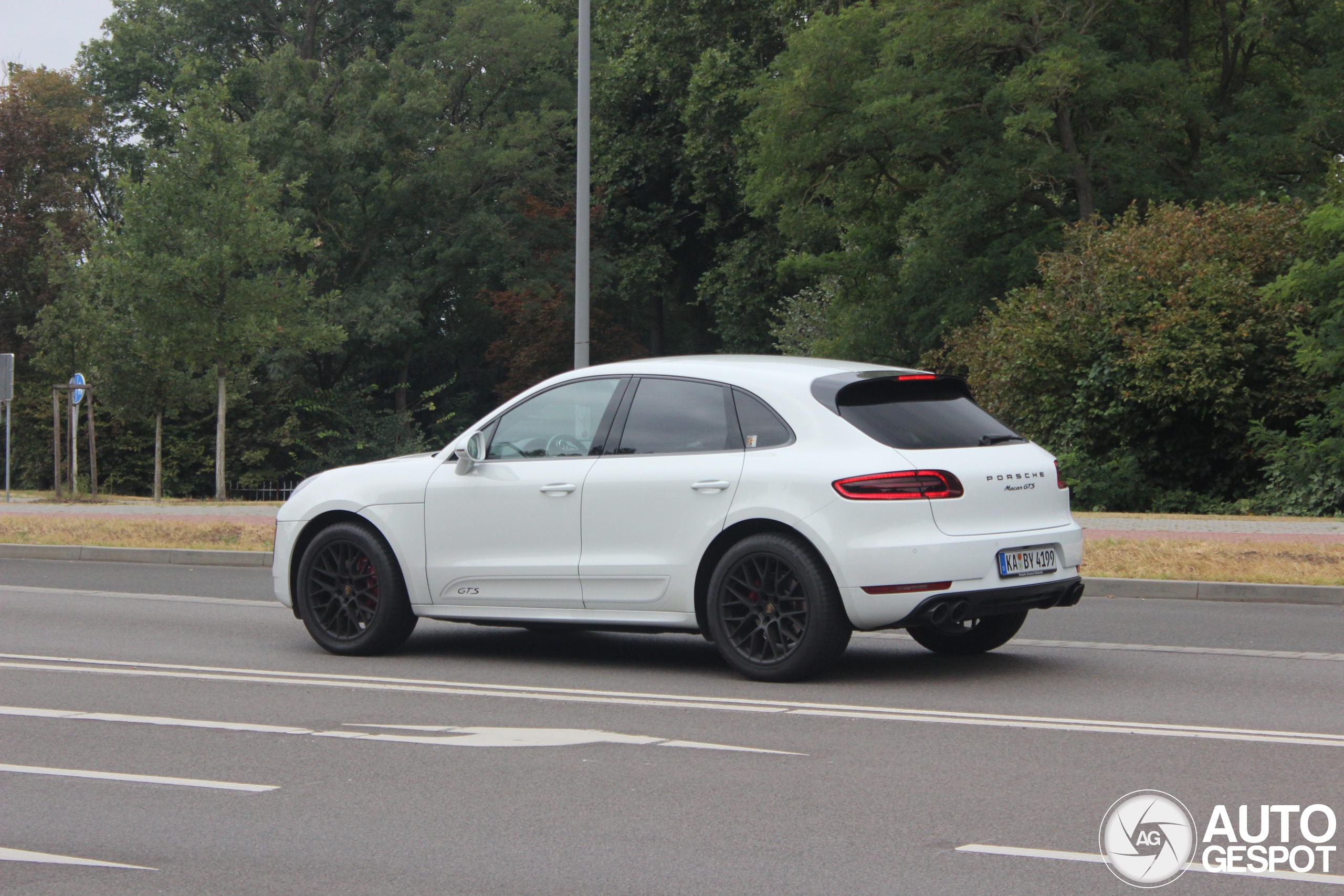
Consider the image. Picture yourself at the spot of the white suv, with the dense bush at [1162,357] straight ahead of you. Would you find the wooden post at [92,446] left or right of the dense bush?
left

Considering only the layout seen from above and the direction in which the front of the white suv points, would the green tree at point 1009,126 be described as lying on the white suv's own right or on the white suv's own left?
on the white suv's own right

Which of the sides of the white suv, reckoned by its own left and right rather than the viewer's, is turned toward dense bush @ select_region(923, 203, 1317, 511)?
right

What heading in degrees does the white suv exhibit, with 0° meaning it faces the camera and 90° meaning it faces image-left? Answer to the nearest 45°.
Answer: approximately 135°

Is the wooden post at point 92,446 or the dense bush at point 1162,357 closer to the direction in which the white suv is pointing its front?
the wooden post

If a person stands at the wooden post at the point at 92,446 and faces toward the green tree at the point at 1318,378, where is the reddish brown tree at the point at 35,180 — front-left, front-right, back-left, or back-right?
back-left

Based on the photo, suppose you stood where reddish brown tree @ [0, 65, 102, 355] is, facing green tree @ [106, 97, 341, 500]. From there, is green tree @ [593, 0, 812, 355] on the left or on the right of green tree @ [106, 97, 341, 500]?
left

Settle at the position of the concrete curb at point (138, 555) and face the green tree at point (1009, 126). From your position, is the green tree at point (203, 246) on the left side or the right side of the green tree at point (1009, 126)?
left
